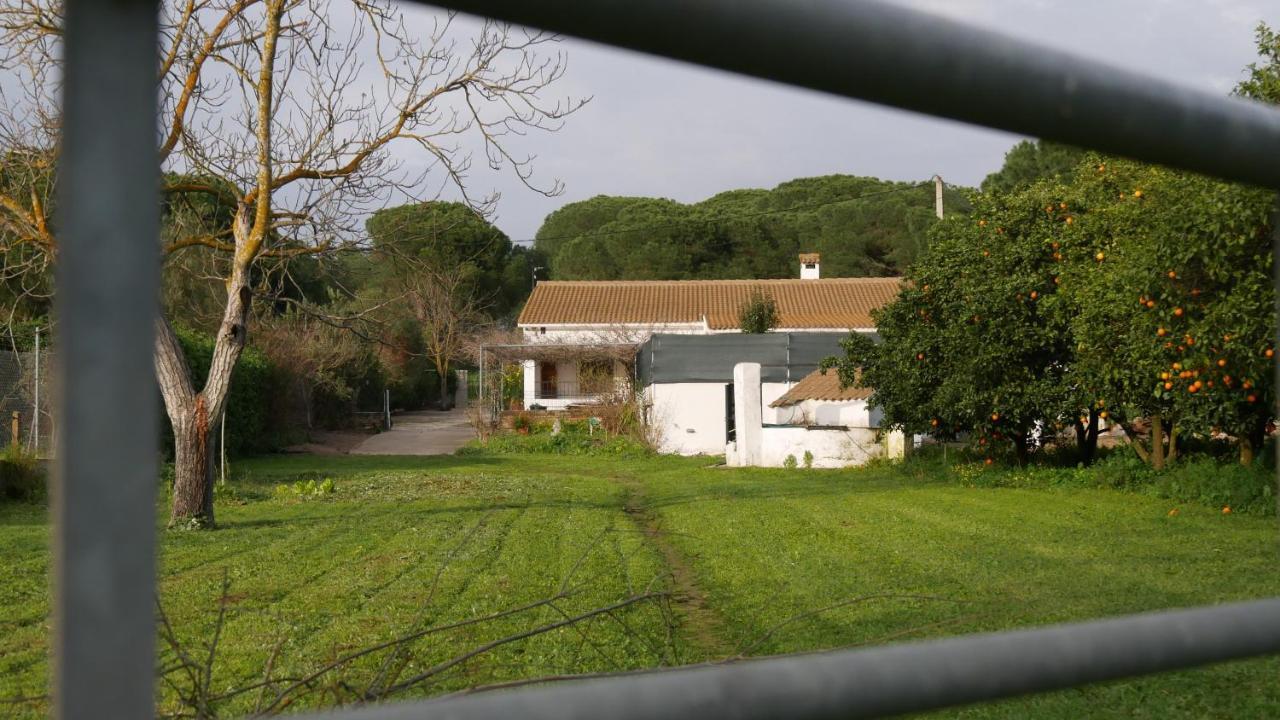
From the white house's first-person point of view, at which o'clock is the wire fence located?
The wire fence is roughly at 1 o'clock from the white house.

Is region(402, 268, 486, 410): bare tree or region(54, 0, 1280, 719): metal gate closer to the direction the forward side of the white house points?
the metal gate

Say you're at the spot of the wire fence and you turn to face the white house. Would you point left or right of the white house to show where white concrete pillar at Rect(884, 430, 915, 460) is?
right

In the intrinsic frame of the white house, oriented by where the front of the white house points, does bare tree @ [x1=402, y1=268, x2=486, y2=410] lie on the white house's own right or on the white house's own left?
on the white house's own right

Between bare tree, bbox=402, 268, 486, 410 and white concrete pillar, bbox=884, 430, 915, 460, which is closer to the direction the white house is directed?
the white concrete pillar

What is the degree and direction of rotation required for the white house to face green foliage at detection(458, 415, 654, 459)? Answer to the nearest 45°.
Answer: approximately 45° to its right

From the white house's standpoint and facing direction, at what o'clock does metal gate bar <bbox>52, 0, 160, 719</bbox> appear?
The metal gate bar is roughly at 12 o'clock from the white house.

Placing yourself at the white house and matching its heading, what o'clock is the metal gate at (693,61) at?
The metal gate is roughly at 12 o'clock from the white house.

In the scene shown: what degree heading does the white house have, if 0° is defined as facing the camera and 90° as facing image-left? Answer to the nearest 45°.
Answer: approximately 0°
